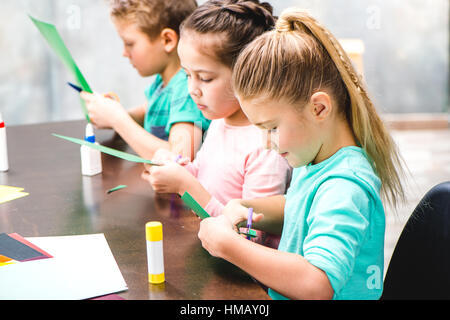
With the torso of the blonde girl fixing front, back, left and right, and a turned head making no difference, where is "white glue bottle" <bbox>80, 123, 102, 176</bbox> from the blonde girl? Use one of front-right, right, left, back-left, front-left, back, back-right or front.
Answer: front-right

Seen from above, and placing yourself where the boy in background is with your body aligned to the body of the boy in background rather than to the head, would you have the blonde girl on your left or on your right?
on your left

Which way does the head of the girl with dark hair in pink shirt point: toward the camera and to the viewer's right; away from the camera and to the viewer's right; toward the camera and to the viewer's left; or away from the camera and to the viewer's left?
toward the camera and to the viewer's left

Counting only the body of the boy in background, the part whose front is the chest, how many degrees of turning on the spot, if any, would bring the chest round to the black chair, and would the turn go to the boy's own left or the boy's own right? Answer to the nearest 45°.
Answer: approximately 135° to the boy's own left

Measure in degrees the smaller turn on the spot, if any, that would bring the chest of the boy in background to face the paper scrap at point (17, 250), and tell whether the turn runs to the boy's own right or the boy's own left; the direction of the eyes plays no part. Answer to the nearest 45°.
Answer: approximately 90° to the boy's own left

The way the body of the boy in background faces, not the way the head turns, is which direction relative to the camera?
to the viewer's left

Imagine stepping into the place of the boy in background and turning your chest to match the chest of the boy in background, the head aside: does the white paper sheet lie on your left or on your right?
on your left

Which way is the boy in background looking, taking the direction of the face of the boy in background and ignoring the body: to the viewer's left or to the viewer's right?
to the viewer's left

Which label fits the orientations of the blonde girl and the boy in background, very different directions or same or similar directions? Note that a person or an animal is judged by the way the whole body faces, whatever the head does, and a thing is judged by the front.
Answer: same or similar directions

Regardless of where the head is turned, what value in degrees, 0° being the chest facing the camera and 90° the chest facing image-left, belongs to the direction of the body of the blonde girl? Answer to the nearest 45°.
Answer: approximately 90°

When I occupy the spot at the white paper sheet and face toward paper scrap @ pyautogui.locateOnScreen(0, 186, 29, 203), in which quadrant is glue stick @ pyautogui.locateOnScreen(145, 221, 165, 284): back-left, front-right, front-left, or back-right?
back-right

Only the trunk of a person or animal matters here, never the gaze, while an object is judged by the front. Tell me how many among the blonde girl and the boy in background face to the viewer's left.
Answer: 2
